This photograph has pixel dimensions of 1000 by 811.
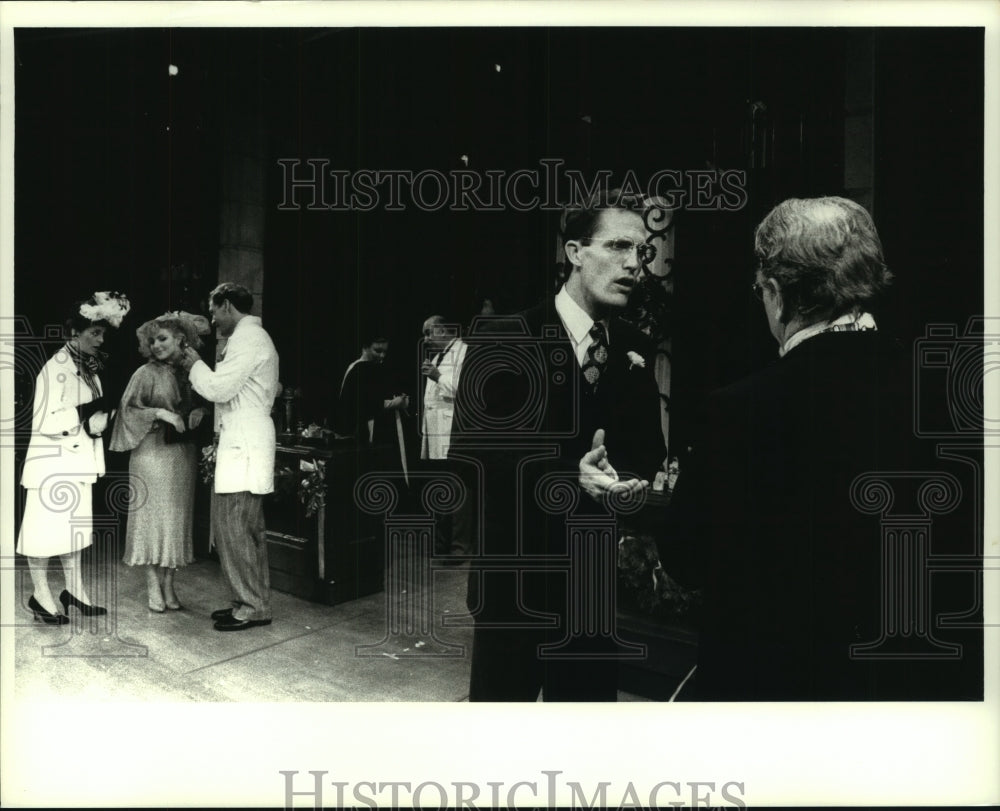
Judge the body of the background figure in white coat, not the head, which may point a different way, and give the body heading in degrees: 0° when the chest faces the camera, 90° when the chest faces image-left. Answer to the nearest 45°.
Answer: approximately 45°

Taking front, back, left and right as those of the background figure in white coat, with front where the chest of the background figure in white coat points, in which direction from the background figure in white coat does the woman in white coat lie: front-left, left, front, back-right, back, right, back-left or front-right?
front-right

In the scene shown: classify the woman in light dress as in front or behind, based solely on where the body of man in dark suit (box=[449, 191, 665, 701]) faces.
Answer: behind

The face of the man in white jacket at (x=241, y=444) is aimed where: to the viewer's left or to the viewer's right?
to the viewer's left

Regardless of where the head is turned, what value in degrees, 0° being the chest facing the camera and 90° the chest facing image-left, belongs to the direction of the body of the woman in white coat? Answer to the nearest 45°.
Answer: approximately 315°

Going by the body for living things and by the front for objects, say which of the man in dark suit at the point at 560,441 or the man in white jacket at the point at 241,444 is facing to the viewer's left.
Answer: the man in white jacket

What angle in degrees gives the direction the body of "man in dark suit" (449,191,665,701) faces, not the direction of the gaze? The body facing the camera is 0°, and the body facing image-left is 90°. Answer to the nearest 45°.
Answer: approximately 315°

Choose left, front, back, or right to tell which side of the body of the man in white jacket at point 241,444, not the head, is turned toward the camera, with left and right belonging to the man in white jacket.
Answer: left

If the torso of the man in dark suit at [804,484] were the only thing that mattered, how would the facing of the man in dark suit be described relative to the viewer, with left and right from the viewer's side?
facing away from the viewer and to the left of the viewer

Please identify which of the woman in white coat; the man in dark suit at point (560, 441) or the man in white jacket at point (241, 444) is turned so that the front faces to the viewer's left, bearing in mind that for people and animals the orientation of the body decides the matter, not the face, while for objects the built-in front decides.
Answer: the man in white jacket

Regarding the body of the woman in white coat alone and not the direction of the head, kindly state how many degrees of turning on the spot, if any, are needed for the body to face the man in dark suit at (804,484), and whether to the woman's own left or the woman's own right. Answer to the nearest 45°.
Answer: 0° — they already face them

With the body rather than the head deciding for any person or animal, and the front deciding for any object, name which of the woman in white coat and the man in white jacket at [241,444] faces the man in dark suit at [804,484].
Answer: the woman in white coat

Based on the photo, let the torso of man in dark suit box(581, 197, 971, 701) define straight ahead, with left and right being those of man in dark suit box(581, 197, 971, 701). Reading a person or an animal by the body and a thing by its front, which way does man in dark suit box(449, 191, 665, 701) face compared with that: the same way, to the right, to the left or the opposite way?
the opposite way

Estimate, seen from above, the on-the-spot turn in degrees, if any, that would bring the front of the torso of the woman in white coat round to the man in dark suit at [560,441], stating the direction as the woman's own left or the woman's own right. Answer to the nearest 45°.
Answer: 0° — they already face them

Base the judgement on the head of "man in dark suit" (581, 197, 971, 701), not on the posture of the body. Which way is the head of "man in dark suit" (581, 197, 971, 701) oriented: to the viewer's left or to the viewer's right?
to the viewer's left
